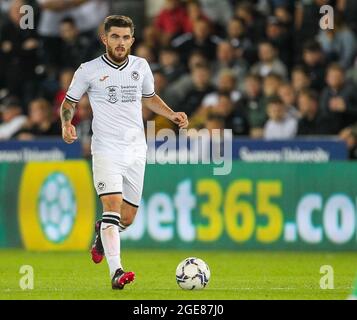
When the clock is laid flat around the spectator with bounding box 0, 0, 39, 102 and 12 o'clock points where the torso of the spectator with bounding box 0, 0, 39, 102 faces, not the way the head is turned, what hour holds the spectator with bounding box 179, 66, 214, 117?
the spectator with bounding box 179, 66, 214, 117 is roughly at 10 o'clock from the spectator with bounding box 0, 0, 39, 102.

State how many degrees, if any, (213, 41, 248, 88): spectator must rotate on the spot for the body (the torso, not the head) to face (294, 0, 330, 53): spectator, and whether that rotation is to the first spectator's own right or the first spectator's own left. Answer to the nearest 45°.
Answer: approximately 90° to the first spectator's own left

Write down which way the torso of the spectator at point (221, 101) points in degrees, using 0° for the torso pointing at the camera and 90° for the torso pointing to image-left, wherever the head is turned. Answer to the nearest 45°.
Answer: approximately 0°
